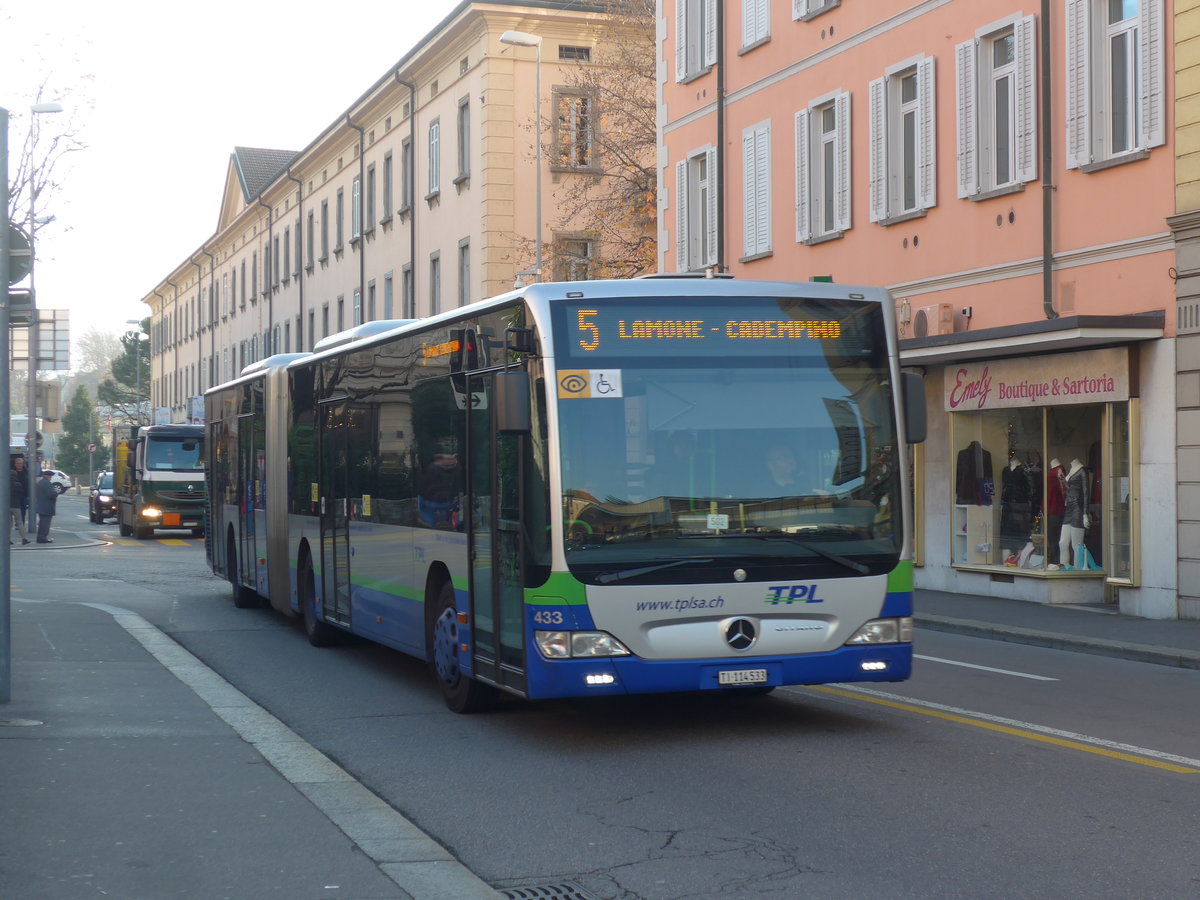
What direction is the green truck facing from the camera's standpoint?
toward the camera

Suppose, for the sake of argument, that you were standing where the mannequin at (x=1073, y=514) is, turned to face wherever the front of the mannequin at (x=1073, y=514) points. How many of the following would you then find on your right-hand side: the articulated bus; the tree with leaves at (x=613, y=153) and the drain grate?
1

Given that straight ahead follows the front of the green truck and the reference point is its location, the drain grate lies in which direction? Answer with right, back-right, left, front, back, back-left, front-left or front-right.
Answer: front

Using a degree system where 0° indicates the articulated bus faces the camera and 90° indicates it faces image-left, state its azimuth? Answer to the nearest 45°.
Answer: approximately 315°

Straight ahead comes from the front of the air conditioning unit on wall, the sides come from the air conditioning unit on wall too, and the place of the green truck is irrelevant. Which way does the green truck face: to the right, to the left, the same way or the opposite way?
to the left

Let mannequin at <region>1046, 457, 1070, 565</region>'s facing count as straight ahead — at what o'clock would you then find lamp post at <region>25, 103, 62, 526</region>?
The lamp post is roughly at 2 o'clock from the mannequin.

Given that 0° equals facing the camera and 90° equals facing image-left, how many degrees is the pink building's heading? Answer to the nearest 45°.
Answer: approximately 45°

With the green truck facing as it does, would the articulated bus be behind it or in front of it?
in front

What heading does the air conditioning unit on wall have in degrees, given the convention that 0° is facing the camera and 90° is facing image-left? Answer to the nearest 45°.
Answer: approximately 45°

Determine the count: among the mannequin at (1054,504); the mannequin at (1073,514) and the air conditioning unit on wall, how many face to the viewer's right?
0

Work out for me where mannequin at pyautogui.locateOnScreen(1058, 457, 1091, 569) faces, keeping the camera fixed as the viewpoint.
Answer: facing the viewer and to the left of the viewer

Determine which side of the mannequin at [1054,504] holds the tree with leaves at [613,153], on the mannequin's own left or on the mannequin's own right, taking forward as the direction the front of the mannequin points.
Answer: on the mannequin's own right

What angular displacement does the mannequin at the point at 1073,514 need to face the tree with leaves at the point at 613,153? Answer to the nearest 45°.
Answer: approximately 90° to its right

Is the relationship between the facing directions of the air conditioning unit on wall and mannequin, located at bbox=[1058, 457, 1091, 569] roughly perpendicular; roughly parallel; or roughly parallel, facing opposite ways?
roughly parallel

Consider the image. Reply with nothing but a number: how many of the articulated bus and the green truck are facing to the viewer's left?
0

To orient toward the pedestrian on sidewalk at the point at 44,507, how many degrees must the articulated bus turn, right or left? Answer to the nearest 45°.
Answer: approximately 180°
